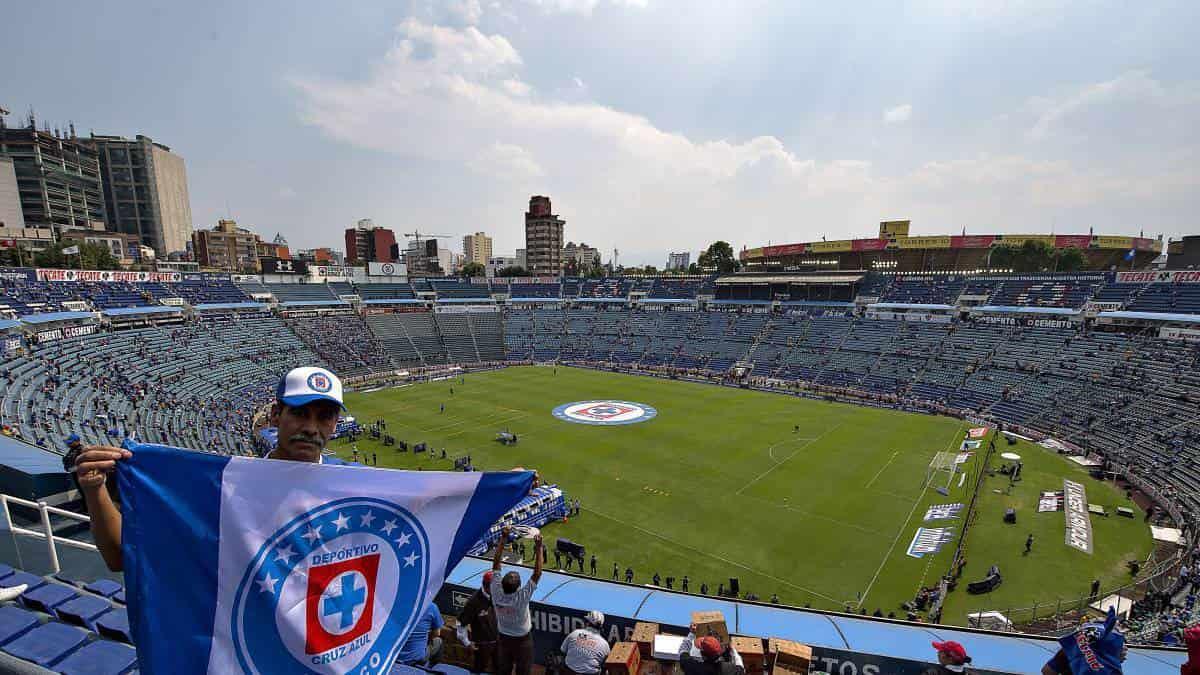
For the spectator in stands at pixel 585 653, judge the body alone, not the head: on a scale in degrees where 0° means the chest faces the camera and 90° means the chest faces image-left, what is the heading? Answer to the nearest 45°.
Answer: approximately 180°

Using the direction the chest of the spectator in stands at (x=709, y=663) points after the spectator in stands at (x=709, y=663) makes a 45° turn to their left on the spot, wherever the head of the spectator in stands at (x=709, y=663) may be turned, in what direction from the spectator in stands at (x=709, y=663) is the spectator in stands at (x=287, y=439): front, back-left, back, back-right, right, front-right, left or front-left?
left

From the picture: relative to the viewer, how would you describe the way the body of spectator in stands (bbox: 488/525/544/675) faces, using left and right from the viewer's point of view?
facing away from the viewer

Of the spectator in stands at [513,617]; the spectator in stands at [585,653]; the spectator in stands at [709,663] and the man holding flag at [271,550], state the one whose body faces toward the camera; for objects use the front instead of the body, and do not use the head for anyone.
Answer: the man holding flag

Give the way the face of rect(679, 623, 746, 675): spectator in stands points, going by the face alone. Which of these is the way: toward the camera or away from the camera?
away from the camera

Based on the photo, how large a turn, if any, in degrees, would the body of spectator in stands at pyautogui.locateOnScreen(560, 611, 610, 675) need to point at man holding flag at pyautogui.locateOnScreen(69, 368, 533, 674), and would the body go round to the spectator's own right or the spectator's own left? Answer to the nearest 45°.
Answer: approximately 135° to the spectator's own left

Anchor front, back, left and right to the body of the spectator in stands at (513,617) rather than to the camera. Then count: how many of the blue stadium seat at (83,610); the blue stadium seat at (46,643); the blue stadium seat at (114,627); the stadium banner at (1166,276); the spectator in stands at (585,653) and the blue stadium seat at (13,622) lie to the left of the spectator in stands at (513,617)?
4

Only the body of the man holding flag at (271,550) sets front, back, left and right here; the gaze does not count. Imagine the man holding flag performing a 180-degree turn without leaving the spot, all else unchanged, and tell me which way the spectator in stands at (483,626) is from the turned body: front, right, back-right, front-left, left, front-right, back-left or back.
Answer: front-right

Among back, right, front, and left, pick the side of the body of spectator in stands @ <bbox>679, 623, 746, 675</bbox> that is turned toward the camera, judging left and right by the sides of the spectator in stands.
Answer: back

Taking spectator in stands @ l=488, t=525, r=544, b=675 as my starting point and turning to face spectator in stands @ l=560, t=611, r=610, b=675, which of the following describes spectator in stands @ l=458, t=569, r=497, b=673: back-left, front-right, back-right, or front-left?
back-left

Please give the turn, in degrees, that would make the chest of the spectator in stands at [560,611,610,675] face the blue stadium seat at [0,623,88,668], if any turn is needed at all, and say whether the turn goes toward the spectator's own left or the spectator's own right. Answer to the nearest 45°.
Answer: approximately 90° to the spectator's own left

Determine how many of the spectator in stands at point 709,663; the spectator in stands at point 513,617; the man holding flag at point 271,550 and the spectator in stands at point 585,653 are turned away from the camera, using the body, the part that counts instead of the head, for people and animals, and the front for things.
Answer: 3
